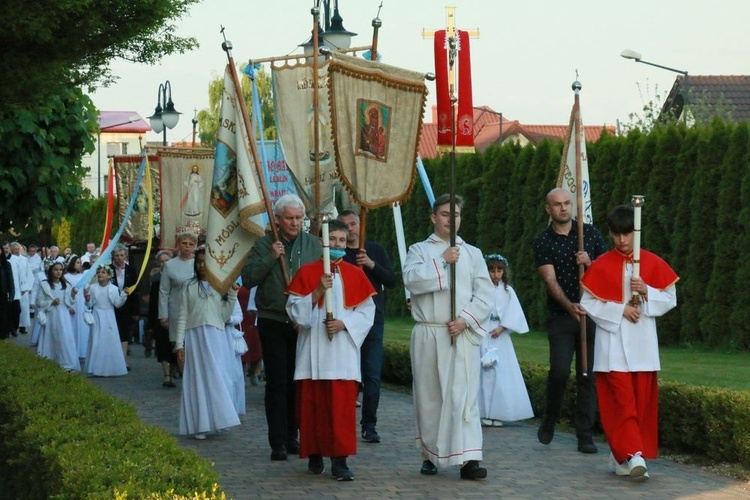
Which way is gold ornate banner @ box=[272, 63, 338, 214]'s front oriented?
toward the camera

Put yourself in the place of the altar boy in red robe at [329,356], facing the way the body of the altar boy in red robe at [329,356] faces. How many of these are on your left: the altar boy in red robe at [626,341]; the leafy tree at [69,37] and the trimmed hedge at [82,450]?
1

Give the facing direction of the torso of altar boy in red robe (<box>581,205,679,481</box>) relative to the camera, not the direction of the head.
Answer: toward the camera

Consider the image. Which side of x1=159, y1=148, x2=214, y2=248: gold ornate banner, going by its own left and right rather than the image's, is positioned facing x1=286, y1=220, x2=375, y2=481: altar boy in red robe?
front

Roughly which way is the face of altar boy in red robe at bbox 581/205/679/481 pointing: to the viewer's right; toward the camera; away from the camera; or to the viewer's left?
toward the camera

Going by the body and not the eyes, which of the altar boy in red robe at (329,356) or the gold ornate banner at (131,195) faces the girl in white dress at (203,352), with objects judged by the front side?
the gold ornate banner

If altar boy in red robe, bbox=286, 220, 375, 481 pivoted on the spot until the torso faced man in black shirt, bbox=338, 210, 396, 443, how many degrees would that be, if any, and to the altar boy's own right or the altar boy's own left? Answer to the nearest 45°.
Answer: approximately 180°

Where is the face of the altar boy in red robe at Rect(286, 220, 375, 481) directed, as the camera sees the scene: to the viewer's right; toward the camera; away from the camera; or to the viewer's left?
toward the camera

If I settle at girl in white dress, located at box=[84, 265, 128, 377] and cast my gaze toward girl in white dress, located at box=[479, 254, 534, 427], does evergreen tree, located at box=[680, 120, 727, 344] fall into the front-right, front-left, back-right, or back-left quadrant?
front-left

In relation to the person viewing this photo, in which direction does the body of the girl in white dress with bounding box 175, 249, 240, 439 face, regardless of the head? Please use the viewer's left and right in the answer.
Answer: facing the viewer and to the right of the viewer

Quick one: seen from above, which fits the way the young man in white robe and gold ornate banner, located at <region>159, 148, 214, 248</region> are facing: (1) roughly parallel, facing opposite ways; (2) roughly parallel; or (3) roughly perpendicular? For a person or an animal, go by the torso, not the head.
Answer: roughly parallel

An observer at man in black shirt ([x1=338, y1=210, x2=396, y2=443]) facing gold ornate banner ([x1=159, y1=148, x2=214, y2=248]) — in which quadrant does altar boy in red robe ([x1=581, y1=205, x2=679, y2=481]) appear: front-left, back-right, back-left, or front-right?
back-right

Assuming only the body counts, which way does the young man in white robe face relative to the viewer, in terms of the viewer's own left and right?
facing the viewer

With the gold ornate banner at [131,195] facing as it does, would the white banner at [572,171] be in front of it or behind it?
in front

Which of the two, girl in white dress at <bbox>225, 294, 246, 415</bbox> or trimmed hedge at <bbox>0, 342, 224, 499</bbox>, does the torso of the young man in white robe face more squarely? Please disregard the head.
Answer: the trimmed hedge

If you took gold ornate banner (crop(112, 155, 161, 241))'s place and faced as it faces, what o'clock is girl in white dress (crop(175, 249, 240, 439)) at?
The girl in white dress is roughly at 12 o'clock from the gold ornate banner.
